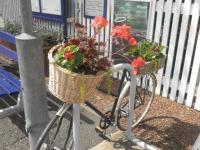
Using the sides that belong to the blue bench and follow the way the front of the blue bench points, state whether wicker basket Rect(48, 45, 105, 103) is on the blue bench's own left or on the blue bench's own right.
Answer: on the blue bench's own left

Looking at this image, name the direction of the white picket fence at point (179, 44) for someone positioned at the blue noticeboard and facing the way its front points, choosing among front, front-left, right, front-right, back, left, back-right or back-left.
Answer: left

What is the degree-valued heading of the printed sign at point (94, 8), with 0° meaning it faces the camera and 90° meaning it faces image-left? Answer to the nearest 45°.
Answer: approximately 0°

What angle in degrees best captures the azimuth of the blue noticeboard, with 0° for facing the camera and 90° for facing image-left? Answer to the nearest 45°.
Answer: approximately 45°

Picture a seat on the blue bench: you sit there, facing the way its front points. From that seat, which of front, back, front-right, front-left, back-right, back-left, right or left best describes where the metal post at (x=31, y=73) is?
front-left

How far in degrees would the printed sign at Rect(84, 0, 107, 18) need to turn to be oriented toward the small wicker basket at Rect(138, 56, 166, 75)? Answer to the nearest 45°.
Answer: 0° — it already faces it

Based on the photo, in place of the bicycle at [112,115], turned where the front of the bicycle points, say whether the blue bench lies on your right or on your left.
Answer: on your right

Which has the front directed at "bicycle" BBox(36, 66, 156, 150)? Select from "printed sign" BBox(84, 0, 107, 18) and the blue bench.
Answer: the printed sign
